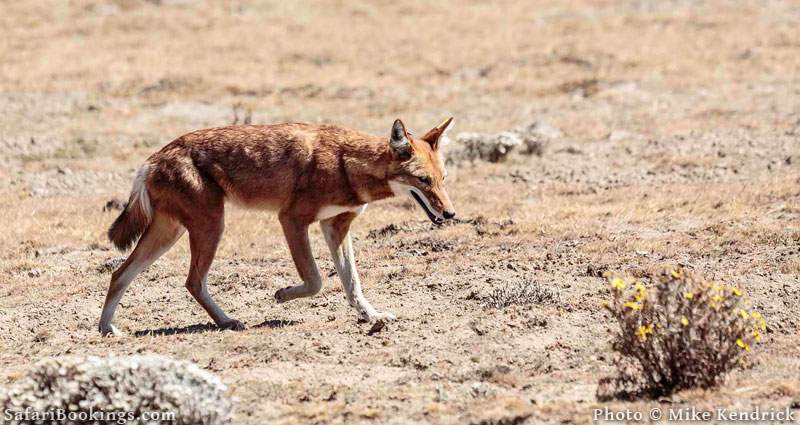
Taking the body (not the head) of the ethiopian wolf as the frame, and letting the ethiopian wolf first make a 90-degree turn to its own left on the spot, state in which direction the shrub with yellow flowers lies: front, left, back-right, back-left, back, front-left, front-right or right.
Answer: back-right

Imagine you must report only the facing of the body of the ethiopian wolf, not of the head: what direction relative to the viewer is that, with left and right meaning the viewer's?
facing to the right of the viewer

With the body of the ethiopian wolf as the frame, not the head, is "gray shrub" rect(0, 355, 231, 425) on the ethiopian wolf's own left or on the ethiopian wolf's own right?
on the ethiopian wolf's own right
